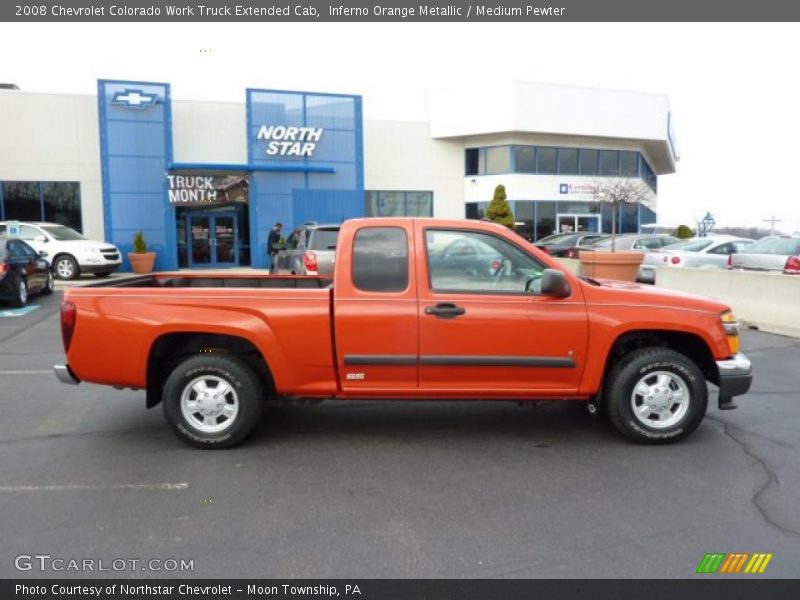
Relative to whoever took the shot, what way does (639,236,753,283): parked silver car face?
facing away from the viewer and to the right of the viewer

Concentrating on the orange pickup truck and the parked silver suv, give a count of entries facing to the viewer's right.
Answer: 1

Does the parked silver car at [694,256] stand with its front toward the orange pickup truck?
no

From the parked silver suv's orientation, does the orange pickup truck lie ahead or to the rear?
to the rear

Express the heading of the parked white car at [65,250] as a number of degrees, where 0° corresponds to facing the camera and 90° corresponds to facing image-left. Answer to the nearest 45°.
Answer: approximately 315°

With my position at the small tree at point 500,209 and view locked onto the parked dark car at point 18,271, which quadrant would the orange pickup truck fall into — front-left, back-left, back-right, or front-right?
front-left

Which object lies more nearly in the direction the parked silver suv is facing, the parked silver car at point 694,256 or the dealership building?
the dealership building

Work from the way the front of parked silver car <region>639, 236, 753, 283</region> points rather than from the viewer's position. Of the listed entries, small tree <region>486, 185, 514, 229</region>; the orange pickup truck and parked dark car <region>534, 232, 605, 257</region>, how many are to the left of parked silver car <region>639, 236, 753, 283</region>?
2

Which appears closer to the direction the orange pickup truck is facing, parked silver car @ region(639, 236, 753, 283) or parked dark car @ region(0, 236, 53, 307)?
the parked silver car

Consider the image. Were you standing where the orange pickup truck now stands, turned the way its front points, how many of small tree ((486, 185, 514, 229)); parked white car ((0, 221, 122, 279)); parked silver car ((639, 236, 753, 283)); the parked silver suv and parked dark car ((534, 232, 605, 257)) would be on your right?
0

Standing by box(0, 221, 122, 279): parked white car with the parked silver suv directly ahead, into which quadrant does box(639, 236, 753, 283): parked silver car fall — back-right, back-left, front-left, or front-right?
front-left

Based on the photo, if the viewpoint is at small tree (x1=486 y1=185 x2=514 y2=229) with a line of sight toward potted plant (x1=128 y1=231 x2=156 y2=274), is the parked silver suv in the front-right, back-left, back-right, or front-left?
front-left

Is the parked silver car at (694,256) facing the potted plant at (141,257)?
no

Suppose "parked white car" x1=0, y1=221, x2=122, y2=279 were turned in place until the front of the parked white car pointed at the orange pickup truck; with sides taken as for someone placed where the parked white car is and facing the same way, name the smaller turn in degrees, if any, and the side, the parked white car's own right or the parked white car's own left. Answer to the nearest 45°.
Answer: approximately 45° to the parked white car's own right

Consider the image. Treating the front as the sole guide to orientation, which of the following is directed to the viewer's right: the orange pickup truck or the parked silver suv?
the orange pickup truck

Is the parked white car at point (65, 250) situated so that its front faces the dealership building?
no

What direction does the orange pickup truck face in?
to the viewer's right

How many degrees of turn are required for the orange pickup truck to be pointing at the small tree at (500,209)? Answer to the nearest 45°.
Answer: approximately 90° to its left
